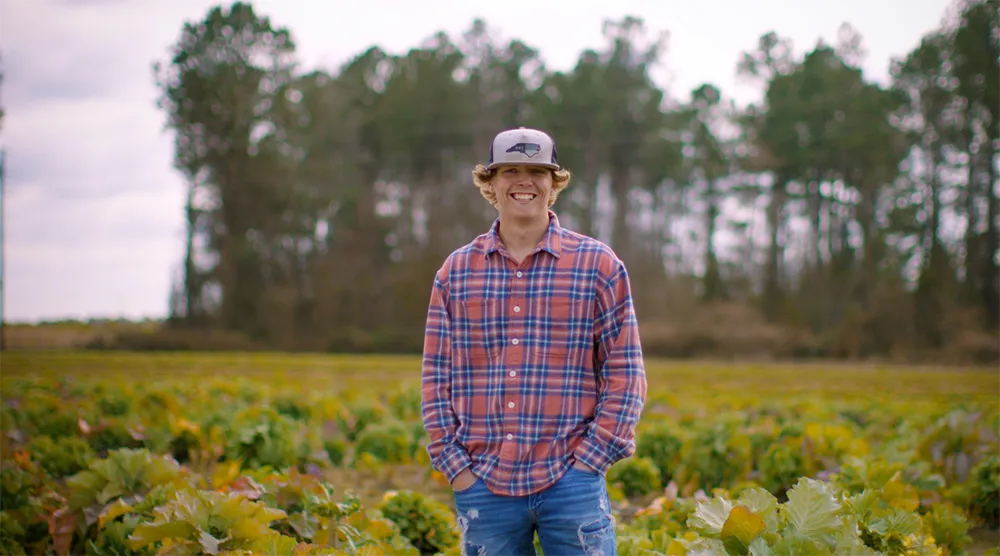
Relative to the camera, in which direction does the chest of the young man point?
toward the camera

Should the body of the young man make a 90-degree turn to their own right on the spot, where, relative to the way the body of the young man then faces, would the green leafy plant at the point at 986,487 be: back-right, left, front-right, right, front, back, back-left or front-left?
back-right

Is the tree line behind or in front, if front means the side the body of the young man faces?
behind

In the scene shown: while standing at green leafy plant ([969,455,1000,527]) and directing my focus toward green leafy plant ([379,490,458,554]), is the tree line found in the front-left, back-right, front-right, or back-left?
back-right
